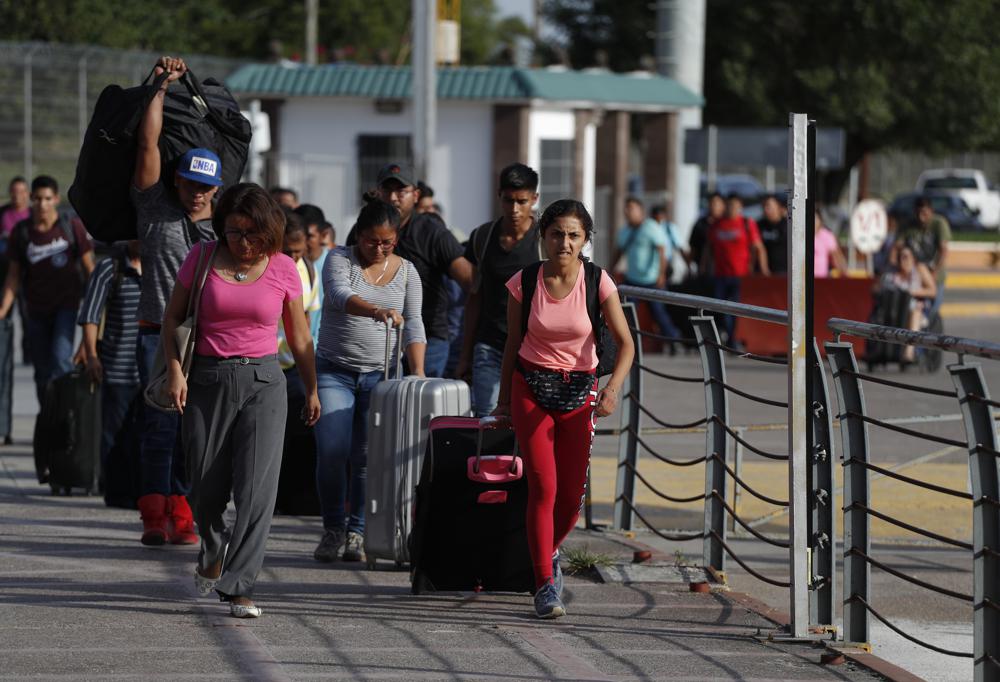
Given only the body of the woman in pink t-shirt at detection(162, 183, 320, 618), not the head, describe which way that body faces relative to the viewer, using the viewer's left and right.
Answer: facing the viewer

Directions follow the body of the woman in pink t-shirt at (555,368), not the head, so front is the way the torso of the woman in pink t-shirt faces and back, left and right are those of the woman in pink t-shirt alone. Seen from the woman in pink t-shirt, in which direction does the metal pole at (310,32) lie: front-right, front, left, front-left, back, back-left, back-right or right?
back

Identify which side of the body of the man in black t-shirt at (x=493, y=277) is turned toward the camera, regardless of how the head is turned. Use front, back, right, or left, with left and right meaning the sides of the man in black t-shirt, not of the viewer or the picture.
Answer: front

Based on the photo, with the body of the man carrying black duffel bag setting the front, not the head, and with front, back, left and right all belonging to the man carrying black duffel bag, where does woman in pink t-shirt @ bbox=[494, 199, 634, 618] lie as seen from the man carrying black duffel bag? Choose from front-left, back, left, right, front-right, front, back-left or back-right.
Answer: front-left

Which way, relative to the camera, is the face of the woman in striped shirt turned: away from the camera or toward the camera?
toward the camera

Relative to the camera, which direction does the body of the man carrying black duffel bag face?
toward the camera

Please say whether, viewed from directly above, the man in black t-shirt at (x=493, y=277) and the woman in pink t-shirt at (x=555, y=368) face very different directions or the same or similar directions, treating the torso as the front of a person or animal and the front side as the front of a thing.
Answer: same or similar directions

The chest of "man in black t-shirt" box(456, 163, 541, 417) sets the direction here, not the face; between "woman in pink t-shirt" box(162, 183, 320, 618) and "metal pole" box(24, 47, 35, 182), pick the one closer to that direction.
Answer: the woman in pink t-shirt

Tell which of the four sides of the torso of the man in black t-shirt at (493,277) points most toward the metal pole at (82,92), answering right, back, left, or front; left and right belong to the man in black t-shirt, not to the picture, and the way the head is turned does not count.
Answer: back

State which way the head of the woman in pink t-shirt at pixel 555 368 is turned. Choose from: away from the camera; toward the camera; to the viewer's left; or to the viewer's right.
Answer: toward the camera

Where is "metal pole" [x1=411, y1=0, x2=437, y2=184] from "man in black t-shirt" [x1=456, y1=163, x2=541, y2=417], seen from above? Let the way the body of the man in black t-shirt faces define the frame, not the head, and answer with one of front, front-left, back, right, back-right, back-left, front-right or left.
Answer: back

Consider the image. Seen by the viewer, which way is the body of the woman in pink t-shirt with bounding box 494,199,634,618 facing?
toward the camera

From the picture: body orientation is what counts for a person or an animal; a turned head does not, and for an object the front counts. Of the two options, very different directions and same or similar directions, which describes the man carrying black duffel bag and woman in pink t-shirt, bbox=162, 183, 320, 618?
same or similar directions

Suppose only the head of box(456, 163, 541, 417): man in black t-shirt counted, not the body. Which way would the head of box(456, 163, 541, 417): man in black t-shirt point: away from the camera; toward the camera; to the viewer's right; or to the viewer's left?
toward the camera

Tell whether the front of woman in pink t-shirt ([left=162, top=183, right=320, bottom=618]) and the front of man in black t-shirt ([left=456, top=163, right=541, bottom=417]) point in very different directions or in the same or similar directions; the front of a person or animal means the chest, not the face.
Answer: same or similar directions
